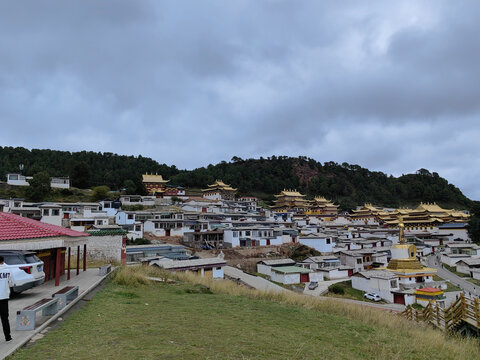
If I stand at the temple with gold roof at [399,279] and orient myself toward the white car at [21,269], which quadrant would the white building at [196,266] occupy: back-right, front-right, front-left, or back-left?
front-right

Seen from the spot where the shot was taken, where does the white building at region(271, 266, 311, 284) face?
facing the viewer and to the right of the viewer

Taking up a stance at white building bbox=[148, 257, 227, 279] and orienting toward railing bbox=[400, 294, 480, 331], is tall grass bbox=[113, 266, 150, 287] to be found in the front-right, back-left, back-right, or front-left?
front-right

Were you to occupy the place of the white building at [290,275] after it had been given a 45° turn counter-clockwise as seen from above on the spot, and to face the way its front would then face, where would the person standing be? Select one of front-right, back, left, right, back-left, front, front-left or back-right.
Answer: right

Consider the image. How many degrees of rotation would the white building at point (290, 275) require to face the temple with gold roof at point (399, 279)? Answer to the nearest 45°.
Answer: approximately 45° to its left

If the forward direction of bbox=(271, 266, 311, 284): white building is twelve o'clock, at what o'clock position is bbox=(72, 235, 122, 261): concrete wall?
The concrete wall is roughly at 3 o'clock from the white building.

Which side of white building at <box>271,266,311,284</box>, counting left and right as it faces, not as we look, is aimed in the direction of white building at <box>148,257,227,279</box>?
right

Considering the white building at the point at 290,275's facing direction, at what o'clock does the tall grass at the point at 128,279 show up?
The tall grass is roughly at 2 o'clock from the white building.

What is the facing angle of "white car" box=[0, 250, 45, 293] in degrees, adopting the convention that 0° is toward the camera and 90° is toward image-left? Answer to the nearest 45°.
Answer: approximately 135°

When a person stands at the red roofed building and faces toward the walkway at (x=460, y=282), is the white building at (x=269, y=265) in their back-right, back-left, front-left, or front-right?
front-left

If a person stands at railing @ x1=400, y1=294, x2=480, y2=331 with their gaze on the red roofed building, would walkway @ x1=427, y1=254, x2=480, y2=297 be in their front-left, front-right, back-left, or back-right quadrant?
back-right

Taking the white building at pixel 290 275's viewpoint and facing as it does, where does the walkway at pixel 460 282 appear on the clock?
The walkway is roughly at 10 o'clock from the white building.
